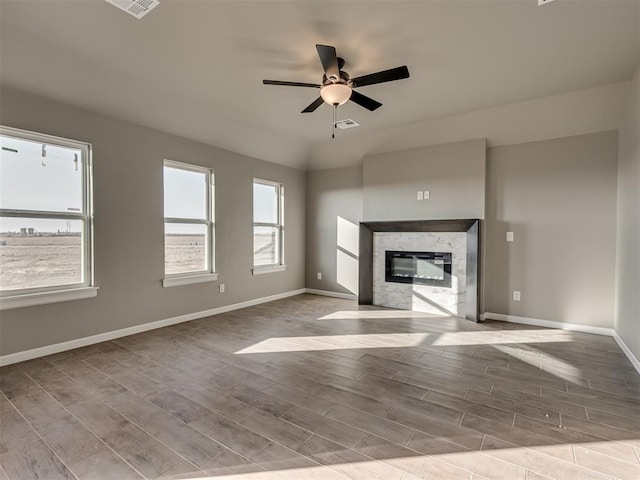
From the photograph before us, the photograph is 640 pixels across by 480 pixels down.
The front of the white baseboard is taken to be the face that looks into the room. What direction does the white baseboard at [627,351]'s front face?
to the viewer's left

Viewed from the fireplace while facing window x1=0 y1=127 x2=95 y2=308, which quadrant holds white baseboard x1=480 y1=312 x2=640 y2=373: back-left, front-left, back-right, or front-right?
back-left

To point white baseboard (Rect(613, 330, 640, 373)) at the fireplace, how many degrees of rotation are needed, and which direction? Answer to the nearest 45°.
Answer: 0° — it already faces it

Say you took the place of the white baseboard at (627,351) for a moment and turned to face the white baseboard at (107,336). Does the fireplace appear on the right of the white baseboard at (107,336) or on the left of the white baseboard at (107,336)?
right

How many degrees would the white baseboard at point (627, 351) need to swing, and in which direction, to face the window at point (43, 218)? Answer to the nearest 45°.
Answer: approximately 45° to its left

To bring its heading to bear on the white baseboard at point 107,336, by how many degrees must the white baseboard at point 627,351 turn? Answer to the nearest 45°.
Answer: approximately 45° to its left

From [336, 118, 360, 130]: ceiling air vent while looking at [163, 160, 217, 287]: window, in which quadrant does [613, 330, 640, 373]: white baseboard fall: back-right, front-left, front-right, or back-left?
back-left
